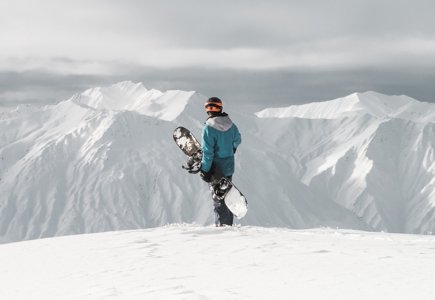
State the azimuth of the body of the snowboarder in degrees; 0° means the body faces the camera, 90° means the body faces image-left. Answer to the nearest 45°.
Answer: approximately 135°
